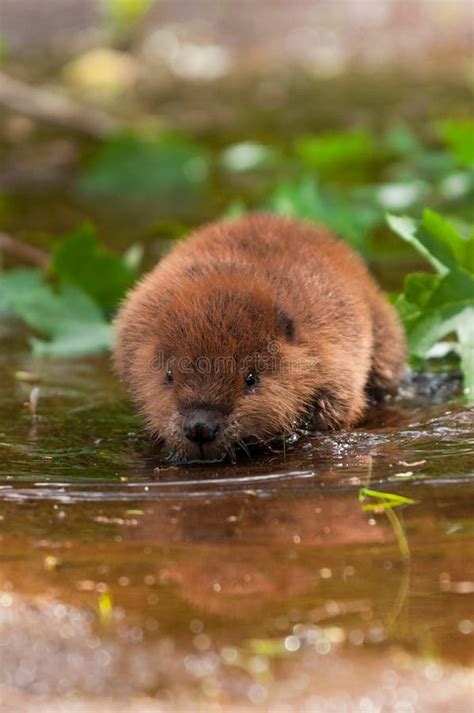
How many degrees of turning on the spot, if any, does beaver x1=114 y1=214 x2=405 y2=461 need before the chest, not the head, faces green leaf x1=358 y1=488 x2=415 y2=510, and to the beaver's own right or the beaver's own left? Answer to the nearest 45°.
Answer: approximately 45° to the beaver's own left

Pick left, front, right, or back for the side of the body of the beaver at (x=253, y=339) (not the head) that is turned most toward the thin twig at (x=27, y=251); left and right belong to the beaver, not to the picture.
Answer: right

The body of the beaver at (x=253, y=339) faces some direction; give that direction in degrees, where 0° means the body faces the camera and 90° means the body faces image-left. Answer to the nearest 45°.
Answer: approximately 45°

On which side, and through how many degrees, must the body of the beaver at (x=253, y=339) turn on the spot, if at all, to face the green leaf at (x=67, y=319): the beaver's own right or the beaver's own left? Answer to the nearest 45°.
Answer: approximately 90° to the beaver's own right

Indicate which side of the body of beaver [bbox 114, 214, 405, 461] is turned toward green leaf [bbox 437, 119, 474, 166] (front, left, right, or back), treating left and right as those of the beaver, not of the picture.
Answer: back

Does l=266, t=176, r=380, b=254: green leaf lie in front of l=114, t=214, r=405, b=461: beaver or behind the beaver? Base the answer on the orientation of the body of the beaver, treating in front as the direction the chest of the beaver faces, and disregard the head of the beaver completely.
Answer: behind

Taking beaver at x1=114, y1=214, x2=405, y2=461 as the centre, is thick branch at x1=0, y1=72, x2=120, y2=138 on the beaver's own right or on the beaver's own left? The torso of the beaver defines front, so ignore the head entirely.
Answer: on the beaver's own right

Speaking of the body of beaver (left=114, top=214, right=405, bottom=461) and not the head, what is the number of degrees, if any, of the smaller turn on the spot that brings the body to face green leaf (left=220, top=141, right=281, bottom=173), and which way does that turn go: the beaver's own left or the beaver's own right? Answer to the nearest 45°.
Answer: approximately 135° to the beaver's own right
